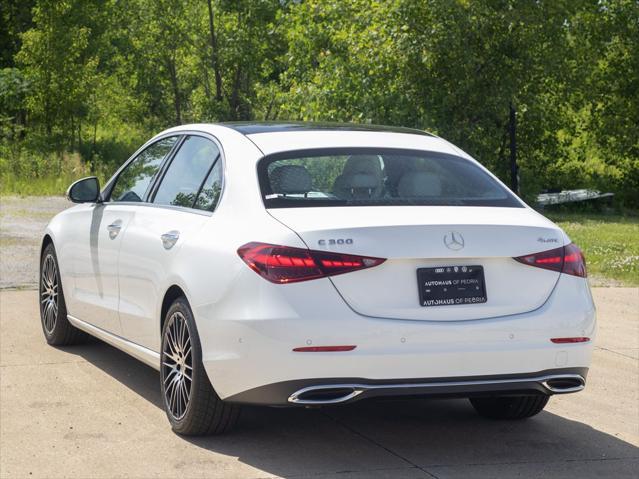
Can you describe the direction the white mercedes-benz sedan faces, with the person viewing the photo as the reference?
facing away from the viewer and to the left of the viewer
